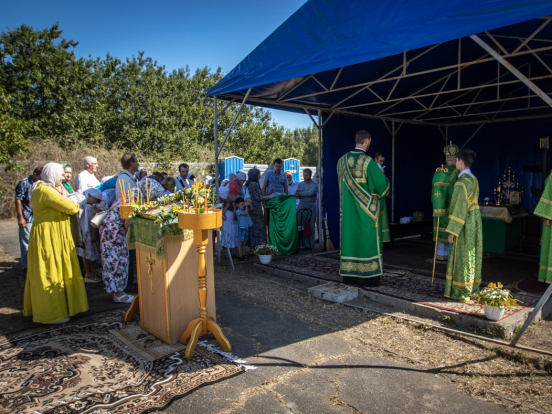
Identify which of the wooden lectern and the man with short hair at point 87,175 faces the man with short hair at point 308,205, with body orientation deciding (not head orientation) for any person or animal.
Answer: the man with short hair at point 87,175

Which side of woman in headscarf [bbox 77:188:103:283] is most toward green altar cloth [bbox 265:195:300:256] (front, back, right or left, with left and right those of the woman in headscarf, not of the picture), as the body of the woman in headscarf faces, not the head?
front

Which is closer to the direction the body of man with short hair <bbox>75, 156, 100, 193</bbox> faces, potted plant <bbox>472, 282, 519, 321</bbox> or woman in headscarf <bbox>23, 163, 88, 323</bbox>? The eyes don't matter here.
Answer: the potted plant

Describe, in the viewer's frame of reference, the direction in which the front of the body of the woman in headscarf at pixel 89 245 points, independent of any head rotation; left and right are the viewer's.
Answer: facing to the right of the viewer

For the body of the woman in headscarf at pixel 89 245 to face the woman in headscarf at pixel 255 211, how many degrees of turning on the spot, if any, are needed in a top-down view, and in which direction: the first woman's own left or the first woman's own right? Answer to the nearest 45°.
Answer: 0° — they already face them

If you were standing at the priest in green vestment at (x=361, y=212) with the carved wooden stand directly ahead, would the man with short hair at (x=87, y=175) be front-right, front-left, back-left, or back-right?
front-right

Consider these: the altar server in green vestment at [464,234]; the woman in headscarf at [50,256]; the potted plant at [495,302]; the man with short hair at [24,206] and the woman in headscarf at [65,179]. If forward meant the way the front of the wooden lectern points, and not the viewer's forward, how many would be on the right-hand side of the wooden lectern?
3

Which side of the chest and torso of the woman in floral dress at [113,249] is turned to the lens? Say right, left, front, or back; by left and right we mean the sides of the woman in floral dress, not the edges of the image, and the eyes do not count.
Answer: right

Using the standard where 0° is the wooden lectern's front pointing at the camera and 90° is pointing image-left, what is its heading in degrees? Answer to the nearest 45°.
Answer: approximately 45°

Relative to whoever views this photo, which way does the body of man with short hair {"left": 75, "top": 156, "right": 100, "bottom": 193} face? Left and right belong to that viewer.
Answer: facing to the right of the viewer

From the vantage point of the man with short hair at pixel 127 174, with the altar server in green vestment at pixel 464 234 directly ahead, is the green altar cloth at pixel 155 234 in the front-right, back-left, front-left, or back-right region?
front-right

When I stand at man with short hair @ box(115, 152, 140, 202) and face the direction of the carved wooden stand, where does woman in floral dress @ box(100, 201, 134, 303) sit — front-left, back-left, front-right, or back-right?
front-right

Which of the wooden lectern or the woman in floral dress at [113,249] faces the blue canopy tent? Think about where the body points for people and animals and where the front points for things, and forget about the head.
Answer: the woman in floral dress

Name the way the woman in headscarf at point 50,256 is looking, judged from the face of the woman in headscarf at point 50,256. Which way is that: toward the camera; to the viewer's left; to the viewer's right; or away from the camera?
to the viewer's right

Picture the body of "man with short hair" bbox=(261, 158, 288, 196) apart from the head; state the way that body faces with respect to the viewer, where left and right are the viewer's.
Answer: facing the viewer and to the right of the viewer

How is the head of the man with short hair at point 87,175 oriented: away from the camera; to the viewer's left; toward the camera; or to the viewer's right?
to the viewer's right

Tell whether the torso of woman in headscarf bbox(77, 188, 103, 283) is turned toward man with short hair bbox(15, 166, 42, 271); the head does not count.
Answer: no
